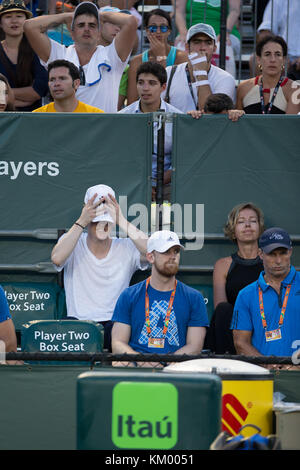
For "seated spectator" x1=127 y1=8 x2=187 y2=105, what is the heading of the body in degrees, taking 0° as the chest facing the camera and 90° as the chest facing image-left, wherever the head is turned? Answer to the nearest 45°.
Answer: approximately 0°

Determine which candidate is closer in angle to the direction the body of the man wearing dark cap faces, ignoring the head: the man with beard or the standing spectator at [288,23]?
the man with beard

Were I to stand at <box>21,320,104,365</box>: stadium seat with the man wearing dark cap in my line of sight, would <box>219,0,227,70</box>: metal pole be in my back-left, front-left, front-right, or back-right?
front-left

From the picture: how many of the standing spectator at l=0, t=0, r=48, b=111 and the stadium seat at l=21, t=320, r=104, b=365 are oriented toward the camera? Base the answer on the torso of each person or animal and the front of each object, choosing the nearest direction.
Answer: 2

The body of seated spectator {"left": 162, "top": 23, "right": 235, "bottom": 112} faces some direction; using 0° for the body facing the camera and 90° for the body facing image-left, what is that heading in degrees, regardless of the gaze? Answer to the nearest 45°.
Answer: approximately 0°

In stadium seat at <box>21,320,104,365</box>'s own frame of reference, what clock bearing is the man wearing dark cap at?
The man wearing dark cap is roughly at 9 o'clock from the stadium seat.

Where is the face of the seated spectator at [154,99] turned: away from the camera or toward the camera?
toward the camera

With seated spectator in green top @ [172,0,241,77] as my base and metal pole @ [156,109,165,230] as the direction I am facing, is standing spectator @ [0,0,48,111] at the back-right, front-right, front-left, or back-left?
front-right

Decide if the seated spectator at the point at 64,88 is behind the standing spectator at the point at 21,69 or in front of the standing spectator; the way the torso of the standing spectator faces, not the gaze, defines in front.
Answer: in front

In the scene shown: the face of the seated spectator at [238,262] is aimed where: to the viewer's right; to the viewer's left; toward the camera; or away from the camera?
toward the camera

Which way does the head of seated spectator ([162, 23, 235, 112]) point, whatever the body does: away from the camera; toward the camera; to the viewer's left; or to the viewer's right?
toward the camera

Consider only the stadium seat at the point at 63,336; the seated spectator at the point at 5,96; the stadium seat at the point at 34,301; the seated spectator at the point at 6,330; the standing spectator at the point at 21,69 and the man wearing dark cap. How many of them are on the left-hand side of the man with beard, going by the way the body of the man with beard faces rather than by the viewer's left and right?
1

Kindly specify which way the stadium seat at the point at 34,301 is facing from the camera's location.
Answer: facing the viewer

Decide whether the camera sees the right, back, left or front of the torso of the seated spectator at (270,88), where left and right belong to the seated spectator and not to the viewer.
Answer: front

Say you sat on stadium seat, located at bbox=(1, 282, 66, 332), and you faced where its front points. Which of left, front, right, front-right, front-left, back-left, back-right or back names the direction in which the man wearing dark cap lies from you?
front-left

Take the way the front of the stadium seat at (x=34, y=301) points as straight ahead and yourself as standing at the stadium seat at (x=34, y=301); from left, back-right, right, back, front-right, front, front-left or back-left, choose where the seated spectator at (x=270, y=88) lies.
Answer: left

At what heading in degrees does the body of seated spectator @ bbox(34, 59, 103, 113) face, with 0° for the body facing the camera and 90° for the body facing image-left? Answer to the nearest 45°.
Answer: approximately 45°
